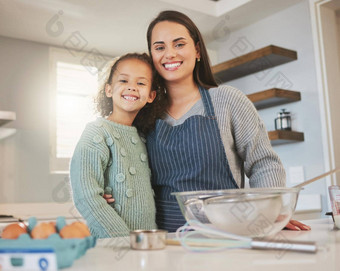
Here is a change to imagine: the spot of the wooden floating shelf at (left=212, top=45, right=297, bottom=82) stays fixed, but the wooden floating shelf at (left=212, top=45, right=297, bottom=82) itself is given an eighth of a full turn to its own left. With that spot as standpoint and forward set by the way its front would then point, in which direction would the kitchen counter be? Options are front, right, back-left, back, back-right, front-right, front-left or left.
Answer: front

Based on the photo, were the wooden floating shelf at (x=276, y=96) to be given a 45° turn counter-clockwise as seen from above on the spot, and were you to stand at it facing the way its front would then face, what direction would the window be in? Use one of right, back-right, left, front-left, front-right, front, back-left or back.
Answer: right

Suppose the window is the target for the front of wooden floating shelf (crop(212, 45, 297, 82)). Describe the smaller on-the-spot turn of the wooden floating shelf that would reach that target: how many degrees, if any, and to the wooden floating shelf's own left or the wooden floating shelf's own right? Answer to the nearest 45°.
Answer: approximately 45° to the wooden floating shelf's own right

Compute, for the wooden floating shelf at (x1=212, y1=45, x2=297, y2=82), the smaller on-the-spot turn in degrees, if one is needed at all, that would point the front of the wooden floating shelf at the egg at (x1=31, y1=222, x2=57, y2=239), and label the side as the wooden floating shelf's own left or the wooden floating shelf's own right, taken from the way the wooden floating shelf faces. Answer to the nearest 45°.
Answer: approximately 45° to the wooden floating shelf's own left

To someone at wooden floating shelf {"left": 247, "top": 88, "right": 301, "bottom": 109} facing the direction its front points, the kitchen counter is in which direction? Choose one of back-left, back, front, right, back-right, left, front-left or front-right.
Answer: front-left

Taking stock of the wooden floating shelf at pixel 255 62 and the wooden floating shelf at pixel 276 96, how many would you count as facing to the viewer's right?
0

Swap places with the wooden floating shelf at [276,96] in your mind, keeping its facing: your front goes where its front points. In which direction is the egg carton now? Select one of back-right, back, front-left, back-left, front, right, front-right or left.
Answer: front-left

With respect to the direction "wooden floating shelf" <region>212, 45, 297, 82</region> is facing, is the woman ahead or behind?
ahead

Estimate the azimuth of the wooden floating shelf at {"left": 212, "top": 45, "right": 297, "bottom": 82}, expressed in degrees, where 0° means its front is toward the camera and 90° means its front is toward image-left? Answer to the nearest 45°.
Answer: approximately 45°
